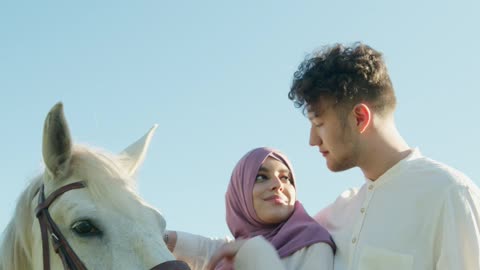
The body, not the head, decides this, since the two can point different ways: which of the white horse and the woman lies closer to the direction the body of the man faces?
the white horse

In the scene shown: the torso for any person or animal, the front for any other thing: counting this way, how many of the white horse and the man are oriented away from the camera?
0

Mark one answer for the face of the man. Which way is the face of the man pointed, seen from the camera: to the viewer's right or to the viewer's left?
to the viewer's left

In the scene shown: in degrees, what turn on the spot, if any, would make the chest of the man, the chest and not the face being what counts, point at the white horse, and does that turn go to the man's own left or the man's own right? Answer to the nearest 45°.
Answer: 0° — they already face it

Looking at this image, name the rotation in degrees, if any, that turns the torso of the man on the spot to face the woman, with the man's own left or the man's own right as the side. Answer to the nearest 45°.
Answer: approximately 90° to the man's own right

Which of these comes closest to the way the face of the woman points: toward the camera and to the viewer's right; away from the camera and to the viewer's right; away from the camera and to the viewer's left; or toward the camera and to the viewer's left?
toward the camera and to the viewer's right

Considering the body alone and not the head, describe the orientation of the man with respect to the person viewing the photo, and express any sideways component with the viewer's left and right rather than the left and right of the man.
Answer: facing the viewer and to the left of the viewer
